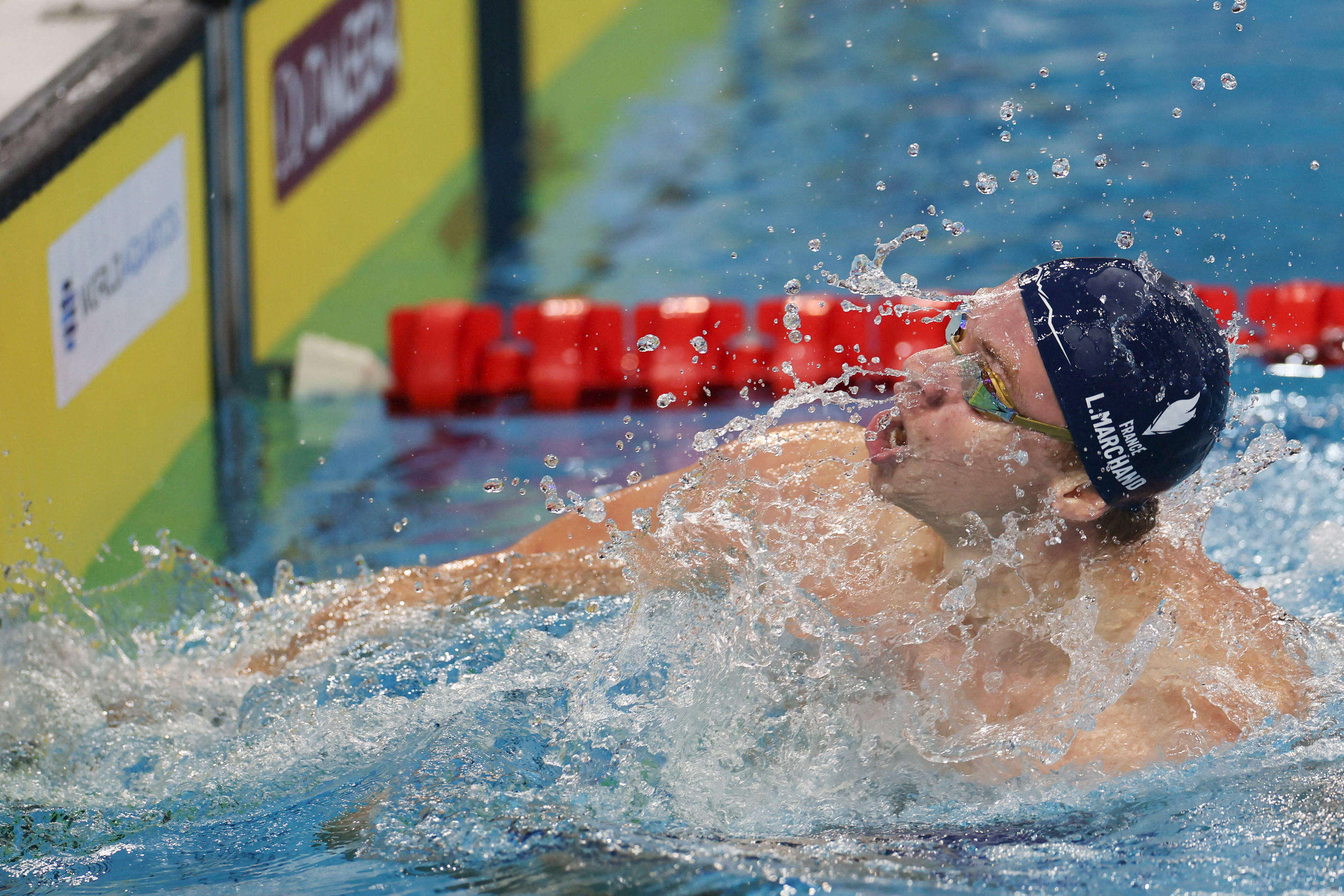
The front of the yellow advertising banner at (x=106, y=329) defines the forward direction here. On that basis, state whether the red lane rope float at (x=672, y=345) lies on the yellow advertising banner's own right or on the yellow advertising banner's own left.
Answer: on the yellow advertising banner's own left

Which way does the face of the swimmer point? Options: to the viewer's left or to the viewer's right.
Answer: to the viewer's left

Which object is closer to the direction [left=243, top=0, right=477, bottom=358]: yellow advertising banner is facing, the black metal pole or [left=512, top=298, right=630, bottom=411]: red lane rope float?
the red lane rope float

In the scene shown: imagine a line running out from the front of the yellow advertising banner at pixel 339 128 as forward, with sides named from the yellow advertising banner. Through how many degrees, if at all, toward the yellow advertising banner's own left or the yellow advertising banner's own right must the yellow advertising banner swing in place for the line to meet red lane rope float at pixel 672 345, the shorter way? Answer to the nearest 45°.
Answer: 0° — it already faces it

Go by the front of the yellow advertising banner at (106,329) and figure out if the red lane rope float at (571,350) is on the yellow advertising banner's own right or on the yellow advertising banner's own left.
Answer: on the yellow advertising banner's own left

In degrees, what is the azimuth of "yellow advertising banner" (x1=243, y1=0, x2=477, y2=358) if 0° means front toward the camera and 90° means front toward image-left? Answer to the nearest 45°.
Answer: approximately 315°

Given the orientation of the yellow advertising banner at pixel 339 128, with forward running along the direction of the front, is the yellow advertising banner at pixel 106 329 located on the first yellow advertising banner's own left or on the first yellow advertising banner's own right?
on the first yellow advertising banner's own right
